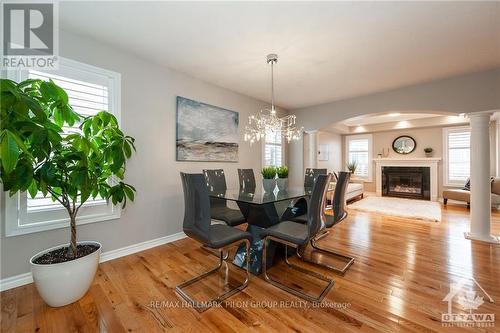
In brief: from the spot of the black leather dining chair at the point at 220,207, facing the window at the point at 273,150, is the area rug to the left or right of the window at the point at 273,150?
right

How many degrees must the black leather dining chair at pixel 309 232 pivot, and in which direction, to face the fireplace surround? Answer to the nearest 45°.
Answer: approximately 90° to its right

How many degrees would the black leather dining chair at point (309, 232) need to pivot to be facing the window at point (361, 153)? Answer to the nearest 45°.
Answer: approximately 45° to its right

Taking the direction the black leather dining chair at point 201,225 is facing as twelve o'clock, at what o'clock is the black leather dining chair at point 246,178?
the black leather dining chair at point 246,178 is roughly at 11 o'clock from the black leather dining chair at point 201,225.

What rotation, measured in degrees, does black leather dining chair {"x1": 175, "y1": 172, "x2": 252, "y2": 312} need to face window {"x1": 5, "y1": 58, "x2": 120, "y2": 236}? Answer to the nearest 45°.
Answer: approximately 90° to its left

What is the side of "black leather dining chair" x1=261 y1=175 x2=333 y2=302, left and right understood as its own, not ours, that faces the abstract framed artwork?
front

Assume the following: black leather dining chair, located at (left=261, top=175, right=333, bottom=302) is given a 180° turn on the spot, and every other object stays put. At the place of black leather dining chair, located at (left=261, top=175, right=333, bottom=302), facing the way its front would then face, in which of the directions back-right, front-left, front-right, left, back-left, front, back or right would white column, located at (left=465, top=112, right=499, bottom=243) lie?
left

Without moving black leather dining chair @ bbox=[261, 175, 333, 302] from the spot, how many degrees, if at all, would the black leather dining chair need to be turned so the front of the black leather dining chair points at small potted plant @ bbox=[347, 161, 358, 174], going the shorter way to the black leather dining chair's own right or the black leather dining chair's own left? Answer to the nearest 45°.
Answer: approximately 45° to the black leather dining chair's own right

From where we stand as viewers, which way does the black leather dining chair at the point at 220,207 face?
facing the viewer and to the right of the viewer

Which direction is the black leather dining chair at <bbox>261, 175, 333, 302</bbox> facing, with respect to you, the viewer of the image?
facing away from the viewer and to the left of the viewer

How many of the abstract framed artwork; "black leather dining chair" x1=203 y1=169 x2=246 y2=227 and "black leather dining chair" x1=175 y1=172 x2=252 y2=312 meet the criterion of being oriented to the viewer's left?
0

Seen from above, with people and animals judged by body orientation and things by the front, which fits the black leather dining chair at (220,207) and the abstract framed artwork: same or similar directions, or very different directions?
same or similar directions

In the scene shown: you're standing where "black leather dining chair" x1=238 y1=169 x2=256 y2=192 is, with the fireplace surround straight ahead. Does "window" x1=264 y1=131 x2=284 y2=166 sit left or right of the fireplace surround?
left

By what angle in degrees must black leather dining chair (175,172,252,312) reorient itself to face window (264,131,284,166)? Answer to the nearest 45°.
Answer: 0° — it already faces it

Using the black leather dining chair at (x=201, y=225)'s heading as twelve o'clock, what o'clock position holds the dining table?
The dining table is roughly at 12 o'clock from the black leather dining chair.

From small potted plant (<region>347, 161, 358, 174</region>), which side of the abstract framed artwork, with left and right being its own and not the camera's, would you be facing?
left

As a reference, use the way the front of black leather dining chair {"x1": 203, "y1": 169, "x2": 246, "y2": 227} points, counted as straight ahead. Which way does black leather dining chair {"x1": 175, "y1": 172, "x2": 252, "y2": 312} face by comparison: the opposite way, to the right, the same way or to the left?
to the left

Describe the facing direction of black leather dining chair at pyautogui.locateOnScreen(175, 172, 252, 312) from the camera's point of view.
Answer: facing away from the viewer and to the right of the viewer

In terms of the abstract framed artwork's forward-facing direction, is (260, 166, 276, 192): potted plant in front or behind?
in front
